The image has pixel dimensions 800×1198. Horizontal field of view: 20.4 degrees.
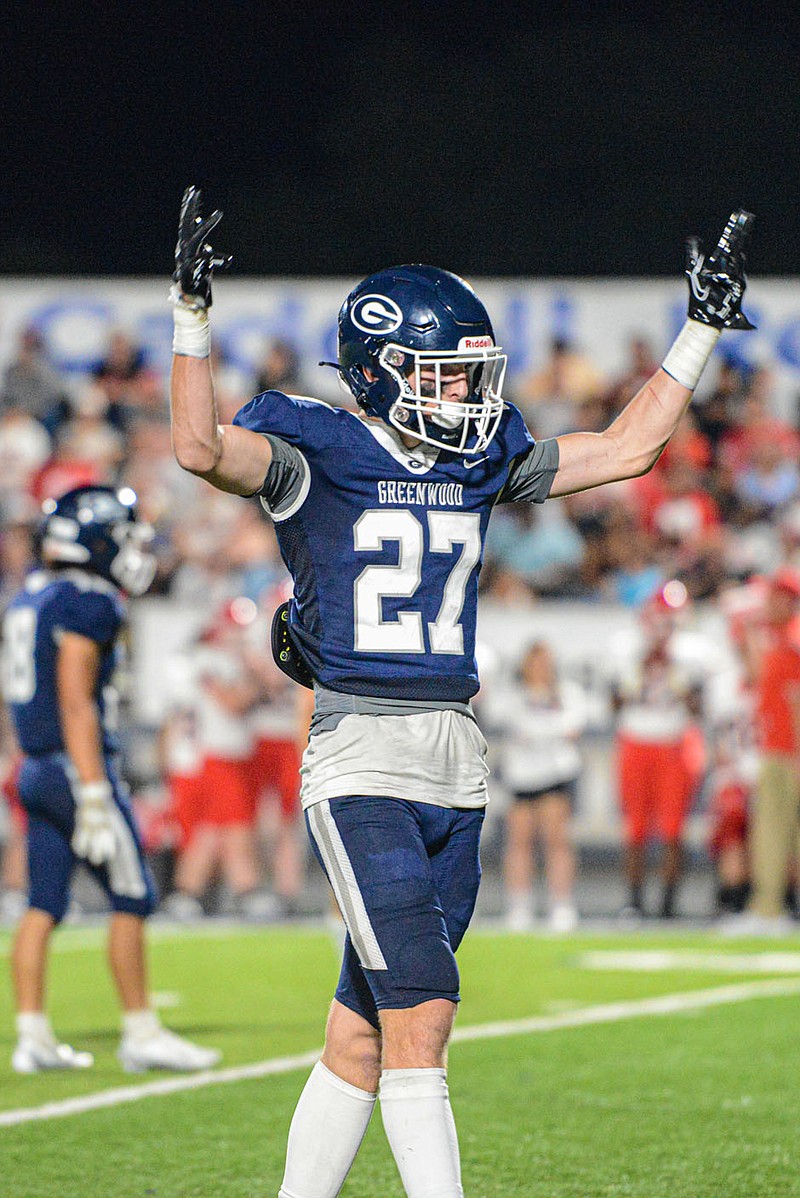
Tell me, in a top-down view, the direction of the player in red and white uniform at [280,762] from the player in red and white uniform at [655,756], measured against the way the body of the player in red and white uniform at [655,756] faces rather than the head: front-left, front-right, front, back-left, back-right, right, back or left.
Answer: right

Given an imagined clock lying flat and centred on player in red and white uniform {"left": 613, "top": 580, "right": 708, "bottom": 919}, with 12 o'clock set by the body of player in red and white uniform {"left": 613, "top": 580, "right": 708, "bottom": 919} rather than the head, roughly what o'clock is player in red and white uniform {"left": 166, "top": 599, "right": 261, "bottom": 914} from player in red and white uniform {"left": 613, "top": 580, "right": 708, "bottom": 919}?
player in red and white uniform {"left": 166, "top": 599, "right": 261, "bottom": 914} is roughly at 3 o'clock from player in red and white uniform {"left": 613, "top": 580, "right": 708, "bottom": 919}.

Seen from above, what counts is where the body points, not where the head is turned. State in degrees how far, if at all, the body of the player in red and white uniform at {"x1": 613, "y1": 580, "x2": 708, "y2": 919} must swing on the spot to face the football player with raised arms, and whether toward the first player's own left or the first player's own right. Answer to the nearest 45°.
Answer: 0° — they already face them

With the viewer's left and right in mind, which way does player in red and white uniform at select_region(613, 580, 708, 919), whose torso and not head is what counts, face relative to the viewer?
facing the viewer

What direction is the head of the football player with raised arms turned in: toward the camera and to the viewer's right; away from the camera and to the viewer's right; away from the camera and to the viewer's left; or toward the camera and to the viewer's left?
toward the camera and to the viewer's right

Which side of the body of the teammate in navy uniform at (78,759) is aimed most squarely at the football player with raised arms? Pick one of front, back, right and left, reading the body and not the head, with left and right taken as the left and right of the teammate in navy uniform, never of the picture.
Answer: right

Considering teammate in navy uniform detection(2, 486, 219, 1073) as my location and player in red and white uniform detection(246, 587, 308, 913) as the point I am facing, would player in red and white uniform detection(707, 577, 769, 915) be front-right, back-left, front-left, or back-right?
front-right

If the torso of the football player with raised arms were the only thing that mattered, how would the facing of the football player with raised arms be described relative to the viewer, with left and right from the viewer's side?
facing the viewer and to the right of the viewer

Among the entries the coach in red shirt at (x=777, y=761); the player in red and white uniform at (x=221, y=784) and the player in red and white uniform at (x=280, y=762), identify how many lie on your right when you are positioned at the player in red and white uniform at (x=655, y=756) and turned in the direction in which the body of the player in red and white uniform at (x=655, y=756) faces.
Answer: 2

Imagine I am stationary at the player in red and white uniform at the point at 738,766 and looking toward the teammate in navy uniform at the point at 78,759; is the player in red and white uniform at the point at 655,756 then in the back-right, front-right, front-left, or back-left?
front-right
